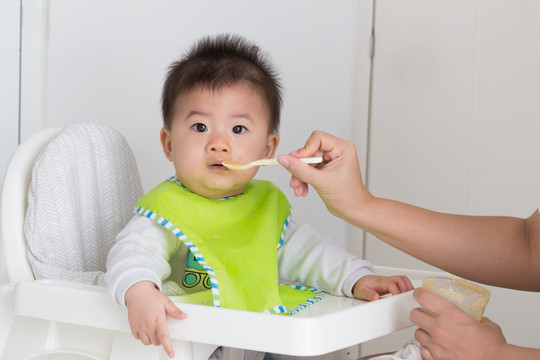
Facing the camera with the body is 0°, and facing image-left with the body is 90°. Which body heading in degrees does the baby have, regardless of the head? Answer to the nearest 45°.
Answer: approximately 0°

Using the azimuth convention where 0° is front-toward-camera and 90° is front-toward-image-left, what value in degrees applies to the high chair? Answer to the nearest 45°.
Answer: approximately 315°
